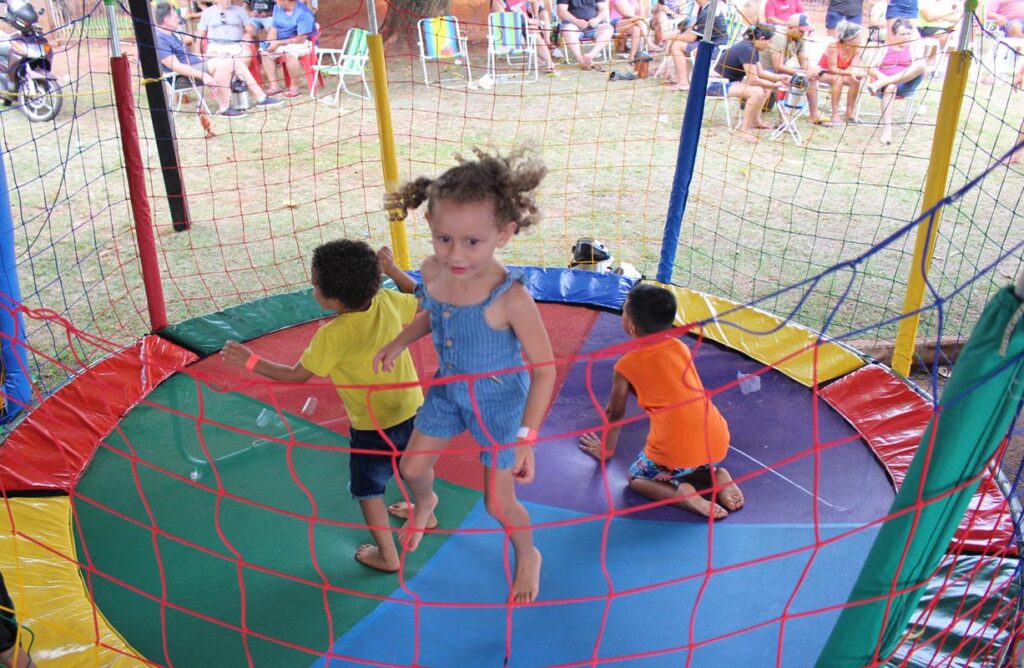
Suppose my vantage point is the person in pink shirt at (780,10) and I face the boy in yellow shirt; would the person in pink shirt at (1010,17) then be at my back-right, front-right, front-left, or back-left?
back-left

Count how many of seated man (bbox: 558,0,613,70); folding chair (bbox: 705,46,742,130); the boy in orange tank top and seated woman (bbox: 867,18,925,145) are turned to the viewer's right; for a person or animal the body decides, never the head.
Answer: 1

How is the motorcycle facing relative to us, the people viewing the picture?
facing the viewer and to the right of the viewer

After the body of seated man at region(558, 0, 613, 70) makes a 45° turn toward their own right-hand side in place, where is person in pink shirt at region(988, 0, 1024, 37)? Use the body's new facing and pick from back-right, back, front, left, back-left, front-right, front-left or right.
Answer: back-left

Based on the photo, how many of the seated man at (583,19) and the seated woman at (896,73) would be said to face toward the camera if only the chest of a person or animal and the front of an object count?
2

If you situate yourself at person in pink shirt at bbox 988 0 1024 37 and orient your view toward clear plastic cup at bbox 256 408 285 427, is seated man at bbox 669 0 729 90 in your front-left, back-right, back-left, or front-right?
front-right

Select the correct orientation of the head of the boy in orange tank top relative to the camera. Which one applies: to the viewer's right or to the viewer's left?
to the viewer's left

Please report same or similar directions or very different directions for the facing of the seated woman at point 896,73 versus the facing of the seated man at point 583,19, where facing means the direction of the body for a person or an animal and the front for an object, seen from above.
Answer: same or similar directions

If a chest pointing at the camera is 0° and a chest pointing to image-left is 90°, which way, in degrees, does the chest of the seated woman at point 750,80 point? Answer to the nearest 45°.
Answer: approximately 270°

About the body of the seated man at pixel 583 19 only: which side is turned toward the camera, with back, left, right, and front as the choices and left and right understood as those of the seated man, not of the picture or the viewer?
front

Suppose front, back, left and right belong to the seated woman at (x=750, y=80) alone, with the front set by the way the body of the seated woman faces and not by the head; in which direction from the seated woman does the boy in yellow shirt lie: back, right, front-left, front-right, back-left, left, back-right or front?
right

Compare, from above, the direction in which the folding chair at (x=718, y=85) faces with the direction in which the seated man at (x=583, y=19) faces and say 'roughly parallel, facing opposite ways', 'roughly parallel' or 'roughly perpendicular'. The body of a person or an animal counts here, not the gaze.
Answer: roughly perpendicular

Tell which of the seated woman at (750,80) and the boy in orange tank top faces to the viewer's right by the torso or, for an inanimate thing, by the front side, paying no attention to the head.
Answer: the seated woman

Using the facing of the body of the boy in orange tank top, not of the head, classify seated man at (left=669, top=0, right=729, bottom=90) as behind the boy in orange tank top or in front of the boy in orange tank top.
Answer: in front

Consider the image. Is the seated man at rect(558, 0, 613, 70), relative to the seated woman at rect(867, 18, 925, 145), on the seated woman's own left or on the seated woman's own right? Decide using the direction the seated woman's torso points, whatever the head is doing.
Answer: on the seated woman's own right

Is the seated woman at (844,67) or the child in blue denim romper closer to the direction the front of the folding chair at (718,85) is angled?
the seated woman

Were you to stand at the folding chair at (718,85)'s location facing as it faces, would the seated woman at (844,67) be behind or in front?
in front
